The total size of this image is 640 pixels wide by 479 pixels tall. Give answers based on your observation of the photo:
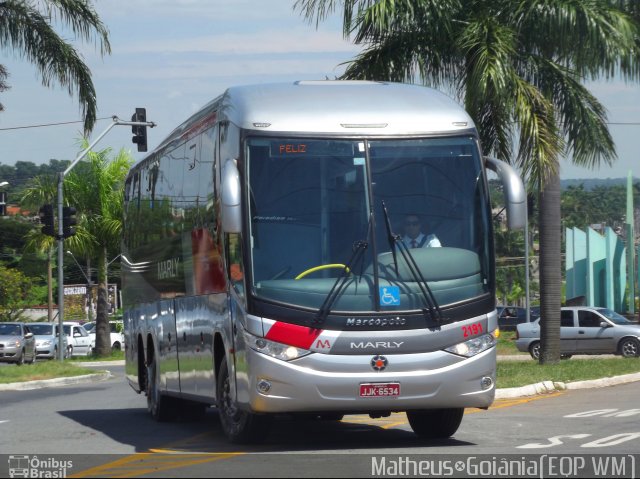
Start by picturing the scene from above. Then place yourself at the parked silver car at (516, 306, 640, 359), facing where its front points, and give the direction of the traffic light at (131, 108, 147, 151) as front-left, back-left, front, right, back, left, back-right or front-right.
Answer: back-right

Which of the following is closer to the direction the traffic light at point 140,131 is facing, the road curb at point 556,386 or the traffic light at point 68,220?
the traffic light

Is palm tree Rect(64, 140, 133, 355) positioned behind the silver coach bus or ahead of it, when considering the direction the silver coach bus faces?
behind

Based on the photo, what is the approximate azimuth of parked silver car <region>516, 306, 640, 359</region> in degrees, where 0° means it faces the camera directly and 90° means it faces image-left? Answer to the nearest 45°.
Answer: approximately 270°

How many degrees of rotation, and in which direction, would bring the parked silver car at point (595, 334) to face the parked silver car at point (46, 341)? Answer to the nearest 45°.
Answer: approximately 180°

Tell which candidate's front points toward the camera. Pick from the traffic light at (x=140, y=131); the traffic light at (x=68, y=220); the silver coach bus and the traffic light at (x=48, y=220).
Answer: the silver coach bus

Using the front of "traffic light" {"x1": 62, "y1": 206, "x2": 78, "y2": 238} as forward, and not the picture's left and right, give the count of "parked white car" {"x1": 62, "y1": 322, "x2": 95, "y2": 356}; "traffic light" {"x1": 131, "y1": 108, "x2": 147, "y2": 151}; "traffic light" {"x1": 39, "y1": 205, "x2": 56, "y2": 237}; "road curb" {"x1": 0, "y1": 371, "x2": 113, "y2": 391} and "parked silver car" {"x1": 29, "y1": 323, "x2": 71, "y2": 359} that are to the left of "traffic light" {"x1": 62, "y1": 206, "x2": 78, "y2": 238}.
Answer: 2

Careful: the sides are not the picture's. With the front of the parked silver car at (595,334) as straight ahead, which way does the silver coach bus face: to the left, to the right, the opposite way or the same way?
to the right
